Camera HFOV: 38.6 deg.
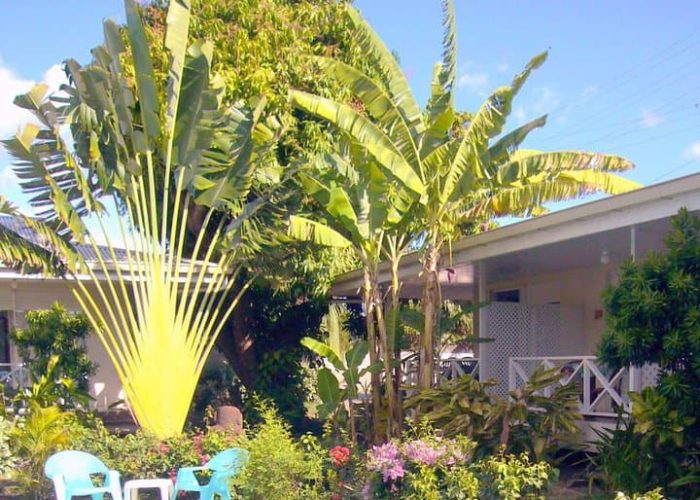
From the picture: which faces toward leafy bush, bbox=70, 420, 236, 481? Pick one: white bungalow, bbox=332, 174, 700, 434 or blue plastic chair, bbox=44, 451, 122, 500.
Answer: the white bungalow

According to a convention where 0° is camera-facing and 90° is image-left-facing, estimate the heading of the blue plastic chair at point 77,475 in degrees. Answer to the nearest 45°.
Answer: approximately 315°

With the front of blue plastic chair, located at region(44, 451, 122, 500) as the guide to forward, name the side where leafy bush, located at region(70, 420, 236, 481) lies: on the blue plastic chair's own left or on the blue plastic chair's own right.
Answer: on the blue plastic chair's own left

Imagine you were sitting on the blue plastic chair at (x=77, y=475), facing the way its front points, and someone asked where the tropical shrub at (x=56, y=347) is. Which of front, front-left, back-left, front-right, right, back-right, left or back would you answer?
back-left

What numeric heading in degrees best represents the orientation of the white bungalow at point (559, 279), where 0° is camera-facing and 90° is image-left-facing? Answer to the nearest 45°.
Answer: approximately 45°
